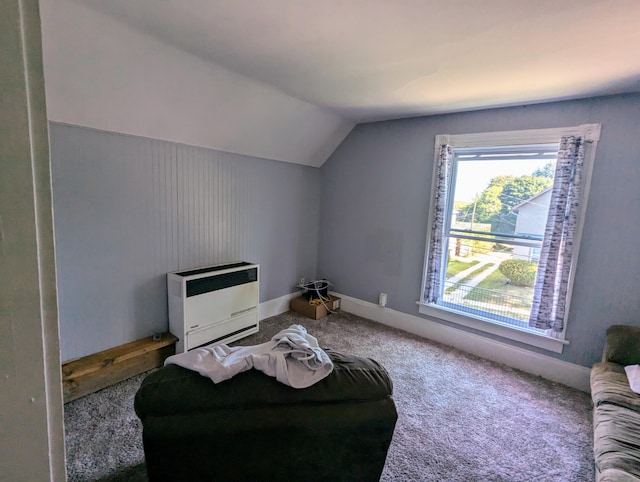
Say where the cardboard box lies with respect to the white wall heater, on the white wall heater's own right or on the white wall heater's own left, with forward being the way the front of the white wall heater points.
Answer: on the white wall heater's own left

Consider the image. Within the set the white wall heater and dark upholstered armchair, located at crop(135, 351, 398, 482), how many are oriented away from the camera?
1

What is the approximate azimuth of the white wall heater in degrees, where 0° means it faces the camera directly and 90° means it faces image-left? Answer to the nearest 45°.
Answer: approximately 315°

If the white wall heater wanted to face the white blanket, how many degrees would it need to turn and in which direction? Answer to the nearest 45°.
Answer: approximately 45° to its right

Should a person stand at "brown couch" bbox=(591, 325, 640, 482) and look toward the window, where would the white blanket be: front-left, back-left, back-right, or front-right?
back-left

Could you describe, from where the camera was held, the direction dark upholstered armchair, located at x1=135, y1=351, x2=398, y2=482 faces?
facing away from the viewer

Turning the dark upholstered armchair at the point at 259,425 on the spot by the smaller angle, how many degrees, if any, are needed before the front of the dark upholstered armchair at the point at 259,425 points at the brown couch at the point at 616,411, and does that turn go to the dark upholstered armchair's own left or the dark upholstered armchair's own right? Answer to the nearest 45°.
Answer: approximately 90° to the dark upholstered armchair's own right

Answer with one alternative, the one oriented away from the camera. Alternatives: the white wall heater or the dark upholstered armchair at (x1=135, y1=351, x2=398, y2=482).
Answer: the dark upholstered armchair

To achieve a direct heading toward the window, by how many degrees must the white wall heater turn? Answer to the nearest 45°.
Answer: approximately 45° to its left
